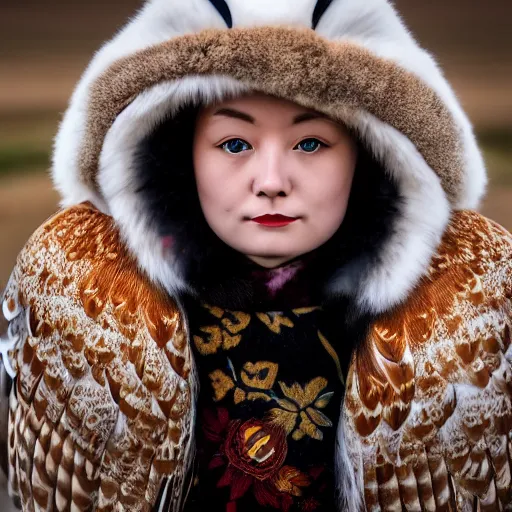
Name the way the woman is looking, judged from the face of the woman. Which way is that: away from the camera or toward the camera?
toward the camera

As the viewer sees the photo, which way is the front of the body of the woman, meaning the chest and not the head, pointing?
toward the camera
